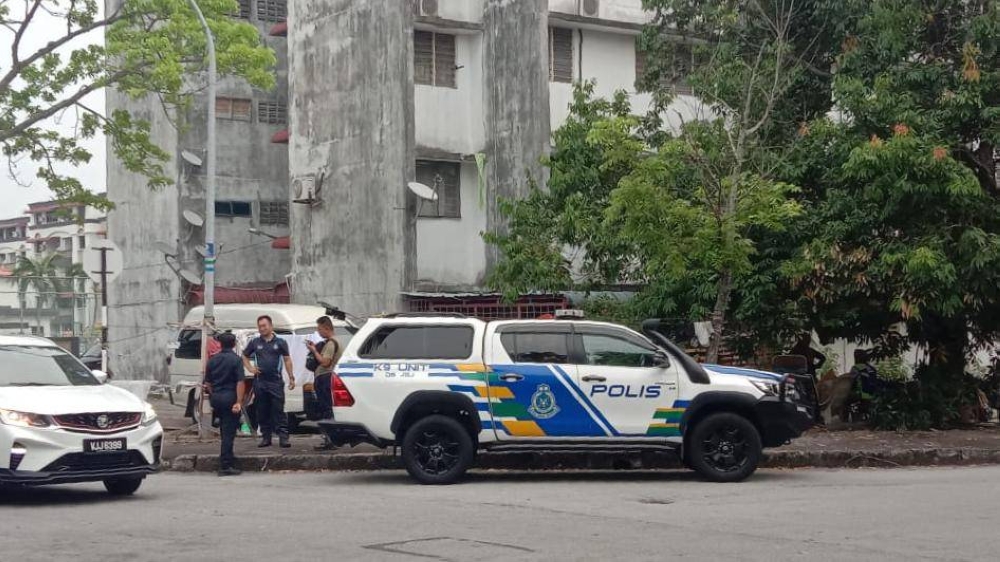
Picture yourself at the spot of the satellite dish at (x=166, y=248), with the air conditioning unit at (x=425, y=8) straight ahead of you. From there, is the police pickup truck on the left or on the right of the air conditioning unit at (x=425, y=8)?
right

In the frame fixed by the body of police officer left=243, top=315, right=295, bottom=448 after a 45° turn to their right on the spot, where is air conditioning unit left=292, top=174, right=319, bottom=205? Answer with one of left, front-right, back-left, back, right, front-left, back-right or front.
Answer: back-right

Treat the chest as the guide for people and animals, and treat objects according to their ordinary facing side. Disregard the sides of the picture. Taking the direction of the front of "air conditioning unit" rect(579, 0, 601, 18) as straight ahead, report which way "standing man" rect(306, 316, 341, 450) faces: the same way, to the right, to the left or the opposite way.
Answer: to the right

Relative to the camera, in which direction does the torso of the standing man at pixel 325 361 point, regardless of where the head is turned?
to the viewer's left

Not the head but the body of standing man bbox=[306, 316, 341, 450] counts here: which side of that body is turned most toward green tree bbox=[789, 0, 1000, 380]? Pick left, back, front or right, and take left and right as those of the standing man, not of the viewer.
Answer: back

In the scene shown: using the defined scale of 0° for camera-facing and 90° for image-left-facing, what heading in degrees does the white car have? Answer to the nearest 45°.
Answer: approximately 315°

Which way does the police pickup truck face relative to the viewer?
to the viewer's right

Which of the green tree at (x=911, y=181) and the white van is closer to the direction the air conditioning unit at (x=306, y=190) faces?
the white van

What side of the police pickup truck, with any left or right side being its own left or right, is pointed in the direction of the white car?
back

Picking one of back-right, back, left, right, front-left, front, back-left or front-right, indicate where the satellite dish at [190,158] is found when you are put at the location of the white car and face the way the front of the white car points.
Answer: back-left

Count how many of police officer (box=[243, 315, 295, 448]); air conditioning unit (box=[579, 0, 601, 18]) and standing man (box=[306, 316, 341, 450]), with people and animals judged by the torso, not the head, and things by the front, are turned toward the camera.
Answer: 2

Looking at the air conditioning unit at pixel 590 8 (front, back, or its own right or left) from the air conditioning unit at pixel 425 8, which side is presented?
right
